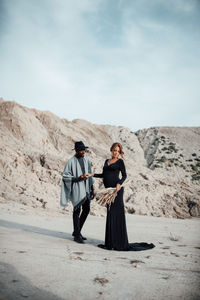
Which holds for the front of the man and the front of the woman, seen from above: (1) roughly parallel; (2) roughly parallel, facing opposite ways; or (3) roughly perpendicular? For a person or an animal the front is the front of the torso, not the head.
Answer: roughly perpendicular

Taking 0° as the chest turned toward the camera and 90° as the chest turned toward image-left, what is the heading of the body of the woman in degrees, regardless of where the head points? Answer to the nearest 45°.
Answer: approximately 45°

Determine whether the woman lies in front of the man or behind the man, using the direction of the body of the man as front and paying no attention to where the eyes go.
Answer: in front

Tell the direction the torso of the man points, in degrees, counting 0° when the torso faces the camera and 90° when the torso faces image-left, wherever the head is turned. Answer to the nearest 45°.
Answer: approximately 315°

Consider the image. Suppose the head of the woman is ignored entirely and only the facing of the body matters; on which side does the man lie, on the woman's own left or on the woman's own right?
on the woman's own right
